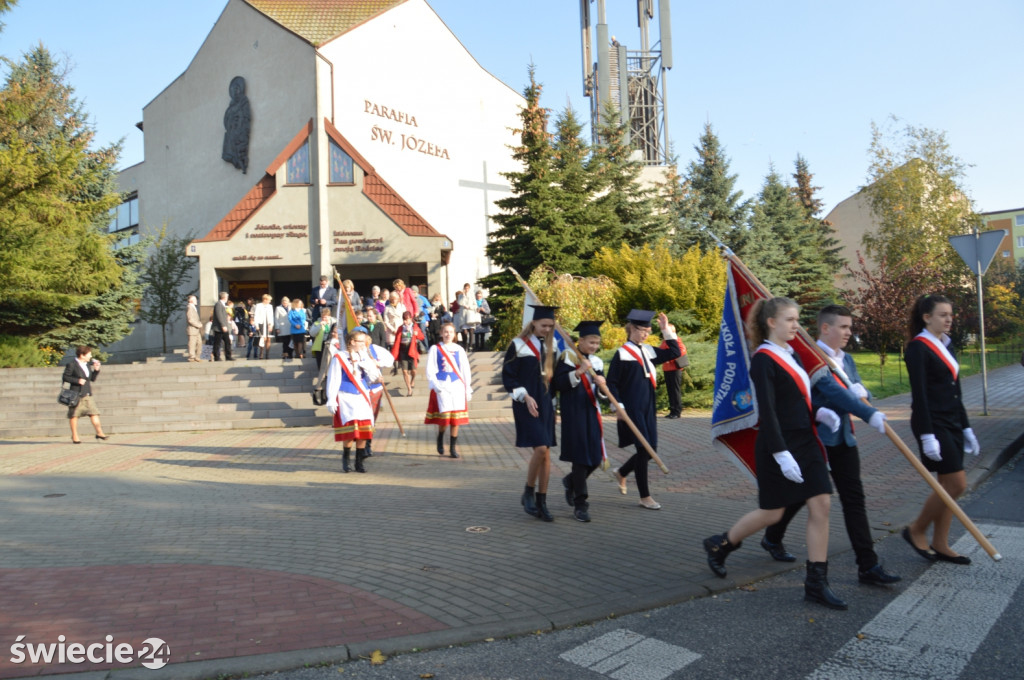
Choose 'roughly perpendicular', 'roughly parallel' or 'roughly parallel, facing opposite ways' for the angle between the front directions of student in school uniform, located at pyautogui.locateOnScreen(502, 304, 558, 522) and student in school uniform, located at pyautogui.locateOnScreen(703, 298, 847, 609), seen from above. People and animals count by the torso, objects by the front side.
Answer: roughly parallel

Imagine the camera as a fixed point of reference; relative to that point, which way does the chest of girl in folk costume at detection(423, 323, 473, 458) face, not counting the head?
toward the camera

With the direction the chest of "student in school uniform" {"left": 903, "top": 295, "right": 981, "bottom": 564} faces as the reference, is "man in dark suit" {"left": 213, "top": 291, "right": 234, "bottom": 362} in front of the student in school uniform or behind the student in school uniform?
behind

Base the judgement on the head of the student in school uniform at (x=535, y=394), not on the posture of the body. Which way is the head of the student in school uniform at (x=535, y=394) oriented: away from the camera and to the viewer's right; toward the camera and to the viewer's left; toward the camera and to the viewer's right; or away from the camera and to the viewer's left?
toward the camera and to the viewer's right

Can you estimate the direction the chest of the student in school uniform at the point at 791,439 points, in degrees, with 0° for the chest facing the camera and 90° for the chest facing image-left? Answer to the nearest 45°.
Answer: approximately 315°

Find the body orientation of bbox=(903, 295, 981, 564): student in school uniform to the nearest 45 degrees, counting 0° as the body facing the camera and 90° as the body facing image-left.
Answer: approximately 315°

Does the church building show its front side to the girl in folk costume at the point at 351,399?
yes

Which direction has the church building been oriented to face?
toward the camera

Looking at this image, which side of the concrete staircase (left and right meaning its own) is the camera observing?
front

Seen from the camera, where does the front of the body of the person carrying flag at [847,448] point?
to the viewer's right

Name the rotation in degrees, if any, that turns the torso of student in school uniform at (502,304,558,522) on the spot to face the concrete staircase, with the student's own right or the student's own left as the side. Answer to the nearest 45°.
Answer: approximately 180°

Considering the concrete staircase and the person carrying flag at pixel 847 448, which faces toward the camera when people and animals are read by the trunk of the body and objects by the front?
the concrete staircase

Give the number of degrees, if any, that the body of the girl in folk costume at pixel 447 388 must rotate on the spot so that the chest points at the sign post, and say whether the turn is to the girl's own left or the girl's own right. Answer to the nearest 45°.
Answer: approximately 90° to the girl's own left

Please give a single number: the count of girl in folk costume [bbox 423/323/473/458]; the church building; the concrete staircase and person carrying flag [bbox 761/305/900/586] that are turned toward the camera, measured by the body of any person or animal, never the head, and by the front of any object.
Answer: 3

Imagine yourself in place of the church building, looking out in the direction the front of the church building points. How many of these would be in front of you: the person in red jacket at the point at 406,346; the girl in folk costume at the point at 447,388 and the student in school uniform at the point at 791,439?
3
